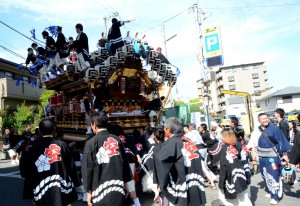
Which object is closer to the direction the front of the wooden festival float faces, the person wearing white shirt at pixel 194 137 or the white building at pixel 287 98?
the person wearing white shirt

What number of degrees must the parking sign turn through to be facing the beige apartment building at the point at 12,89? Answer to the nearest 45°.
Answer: approximately 90° to its right

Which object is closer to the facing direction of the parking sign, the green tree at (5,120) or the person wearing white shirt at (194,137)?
the person wearing white shirt

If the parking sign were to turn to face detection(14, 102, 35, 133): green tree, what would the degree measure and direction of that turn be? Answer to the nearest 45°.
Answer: approximately 90° to its right

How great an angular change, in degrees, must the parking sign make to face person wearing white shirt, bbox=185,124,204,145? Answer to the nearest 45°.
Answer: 0° — it already faces them

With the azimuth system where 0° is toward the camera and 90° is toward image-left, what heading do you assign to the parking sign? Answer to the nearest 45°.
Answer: approximately 0°
